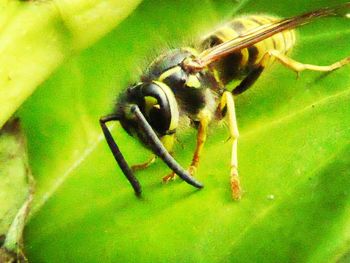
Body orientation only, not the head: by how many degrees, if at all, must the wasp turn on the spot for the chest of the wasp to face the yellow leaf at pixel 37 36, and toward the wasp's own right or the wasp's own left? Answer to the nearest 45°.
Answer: approximately 45° to the wasp's own right

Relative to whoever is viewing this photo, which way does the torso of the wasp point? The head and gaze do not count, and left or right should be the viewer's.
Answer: facing the viewer and to the left of the viewer

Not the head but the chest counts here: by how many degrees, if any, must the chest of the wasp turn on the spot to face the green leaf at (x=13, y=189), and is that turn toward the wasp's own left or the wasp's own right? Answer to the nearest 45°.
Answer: approximately 45° to the wasp's own right
